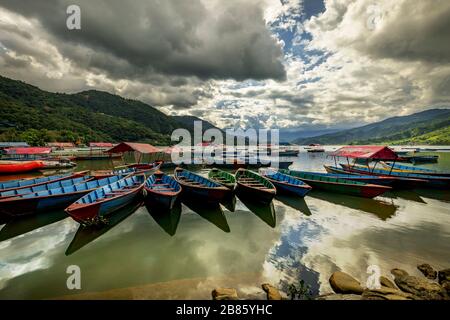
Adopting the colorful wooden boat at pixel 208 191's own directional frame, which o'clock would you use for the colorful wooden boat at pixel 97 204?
the colorful wooden boat at pixel 97 204 is roughly at 4 o'clock from the colorful wooden boat at pixel 208 191.

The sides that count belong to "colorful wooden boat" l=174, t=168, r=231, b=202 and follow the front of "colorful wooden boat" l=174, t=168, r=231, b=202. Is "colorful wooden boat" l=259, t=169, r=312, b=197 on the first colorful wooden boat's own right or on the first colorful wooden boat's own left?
on the first colorful wooden boat's own left

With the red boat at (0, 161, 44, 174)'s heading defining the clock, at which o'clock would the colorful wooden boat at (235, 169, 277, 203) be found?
The colorful wooden boat is roughly at 2 o'clock from the red boat.

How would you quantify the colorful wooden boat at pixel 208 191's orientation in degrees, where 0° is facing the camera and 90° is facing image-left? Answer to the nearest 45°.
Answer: approximately 315°

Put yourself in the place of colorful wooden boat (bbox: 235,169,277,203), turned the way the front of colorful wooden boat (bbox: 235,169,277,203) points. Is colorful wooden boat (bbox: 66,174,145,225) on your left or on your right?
on your right

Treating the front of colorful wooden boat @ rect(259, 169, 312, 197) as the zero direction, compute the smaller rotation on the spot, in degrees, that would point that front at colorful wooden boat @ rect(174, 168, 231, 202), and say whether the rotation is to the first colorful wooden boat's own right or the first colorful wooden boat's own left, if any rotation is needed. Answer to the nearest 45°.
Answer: approximately 90° to the first colorful wooden boat's own right

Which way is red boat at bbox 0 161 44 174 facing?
to the viewer's right
